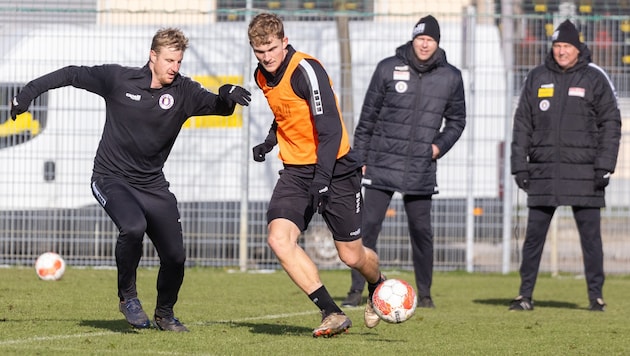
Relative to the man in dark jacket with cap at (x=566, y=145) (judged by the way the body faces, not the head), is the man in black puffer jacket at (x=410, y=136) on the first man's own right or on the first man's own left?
on the first man's own right

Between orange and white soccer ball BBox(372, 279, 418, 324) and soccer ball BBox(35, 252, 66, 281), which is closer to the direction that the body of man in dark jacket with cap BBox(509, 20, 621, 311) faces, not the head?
the orange and white soccer ball

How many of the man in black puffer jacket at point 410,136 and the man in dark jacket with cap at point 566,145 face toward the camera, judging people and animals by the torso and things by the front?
2

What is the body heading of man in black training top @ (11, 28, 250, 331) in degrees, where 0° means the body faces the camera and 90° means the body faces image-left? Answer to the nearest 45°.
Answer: approximately 315°

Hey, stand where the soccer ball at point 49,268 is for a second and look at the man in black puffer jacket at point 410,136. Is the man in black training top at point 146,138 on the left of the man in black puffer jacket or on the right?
right

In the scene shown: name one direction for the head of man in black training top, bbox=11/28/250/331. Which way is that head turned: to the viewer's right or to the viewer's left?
to the viewer's right
